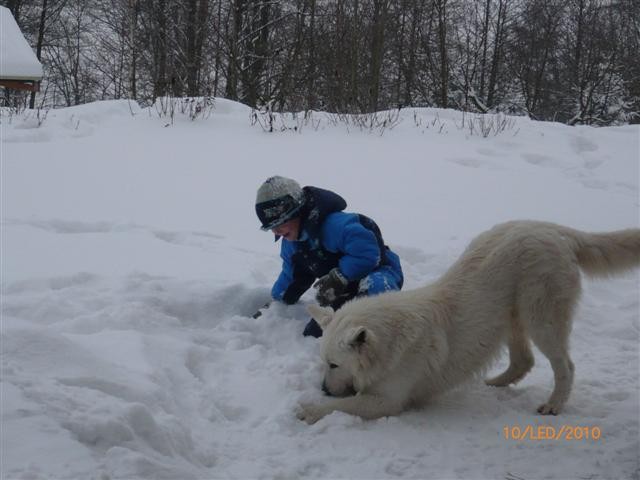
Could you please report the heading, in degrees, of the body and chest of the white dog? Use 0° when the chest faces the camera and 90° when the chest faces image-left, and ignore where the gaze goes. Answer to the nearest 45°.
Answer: approximately 90°
